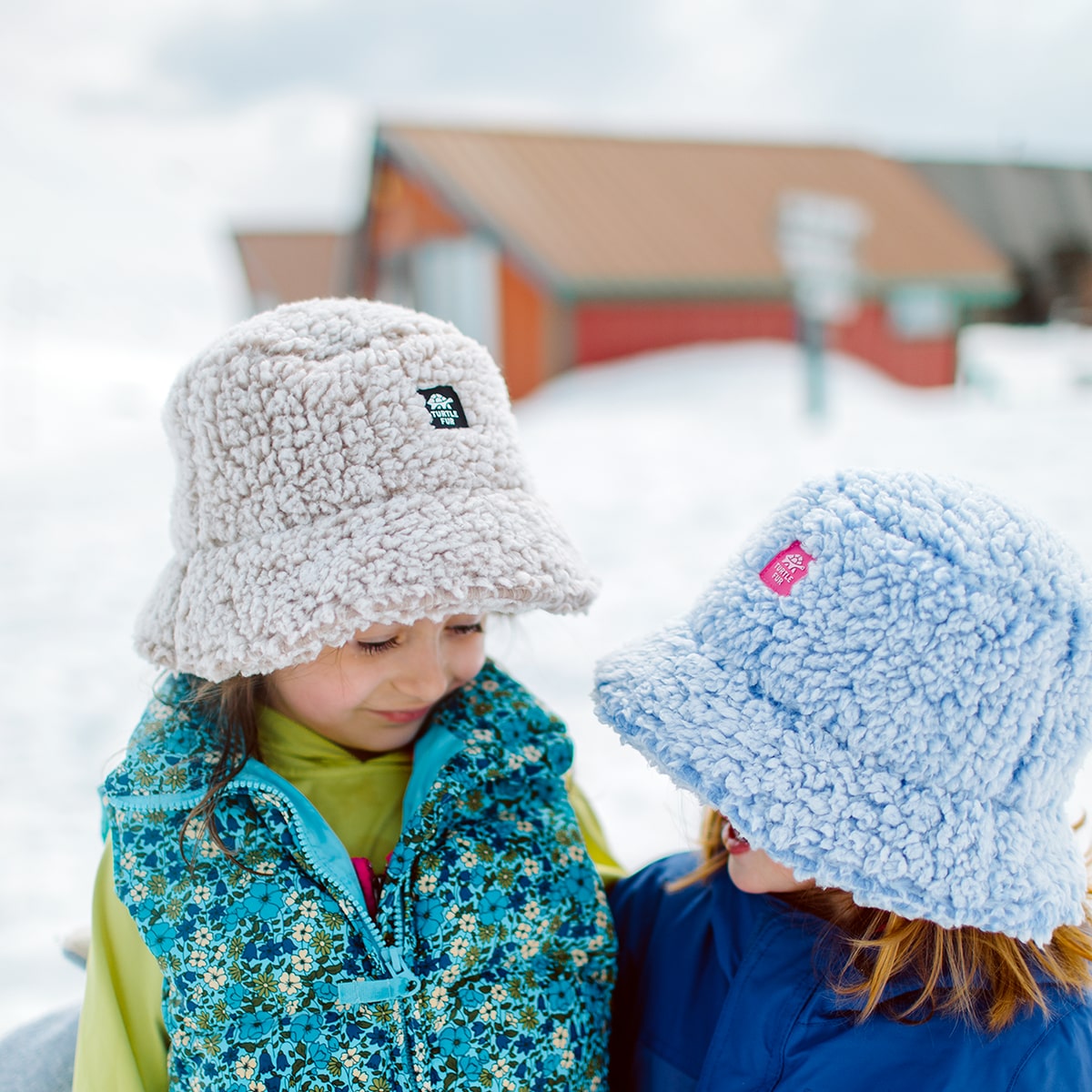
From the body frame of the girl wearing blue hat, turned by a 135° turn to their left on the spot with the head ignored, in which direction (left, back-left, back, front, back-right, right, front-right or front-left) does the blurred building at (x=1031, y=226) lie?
left

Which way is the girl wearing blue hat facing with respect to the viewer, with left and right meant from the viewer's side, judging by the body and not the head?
facing the viewer and to the left of the viewer
